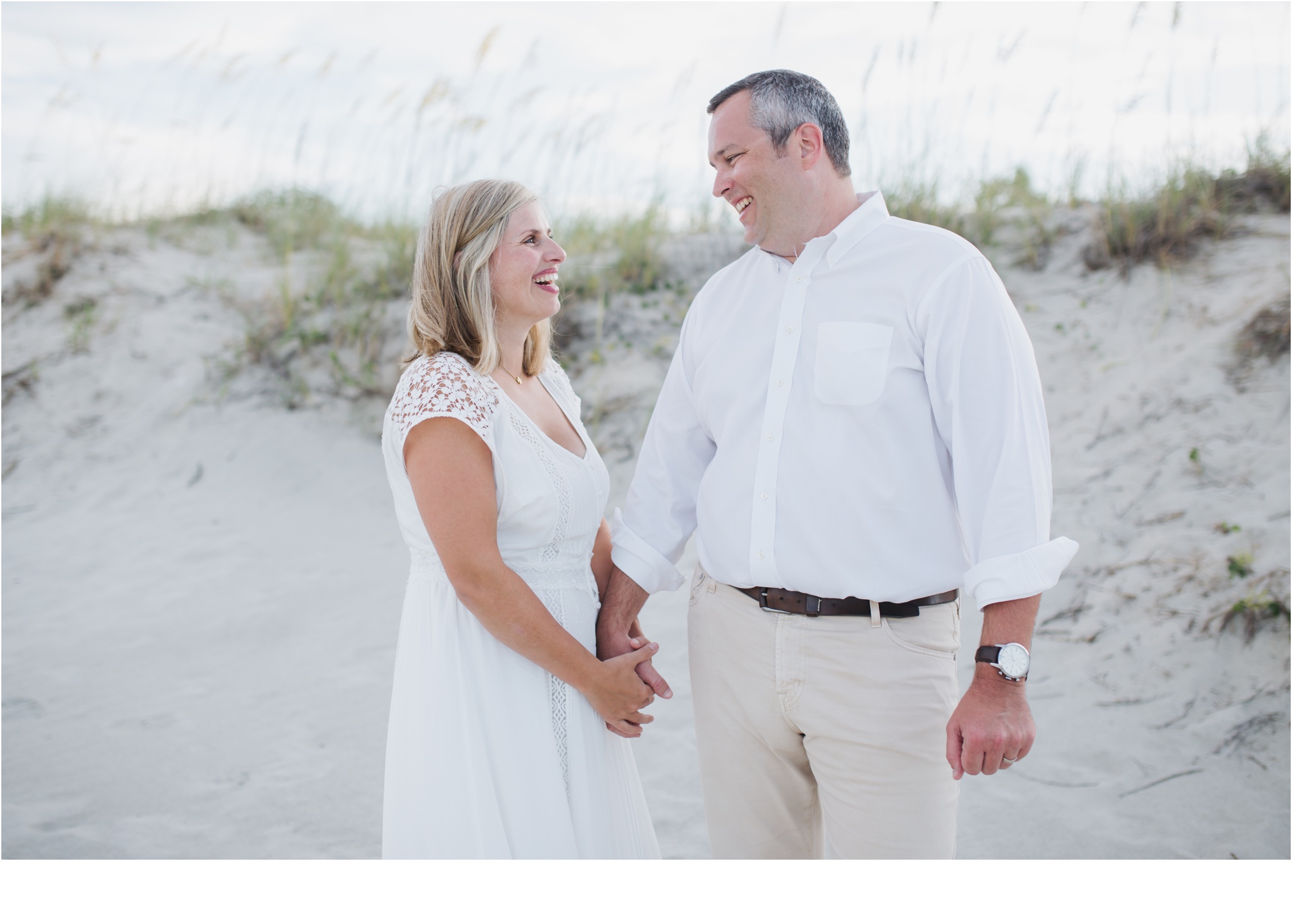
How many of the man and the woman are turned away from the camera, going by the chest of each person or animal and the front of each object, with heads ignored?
0

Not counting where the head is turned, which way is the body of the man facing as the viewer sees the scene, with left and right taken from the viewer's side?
facing the viewer and to the left of the viewer

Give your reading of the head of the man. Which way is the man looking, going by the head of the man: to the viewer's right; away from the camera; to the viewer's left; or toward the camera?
to the viewer's left

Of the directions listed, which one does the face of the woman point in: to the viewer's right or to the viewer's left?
to the viewer's right

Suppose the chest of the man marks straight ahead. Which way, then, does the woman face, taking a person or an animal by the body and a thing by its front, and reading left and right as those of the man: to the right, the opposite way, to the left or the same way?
to the left

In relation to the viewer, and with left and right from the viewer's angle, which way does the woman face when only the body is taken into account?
facing the viewer and to the right of the viewer
